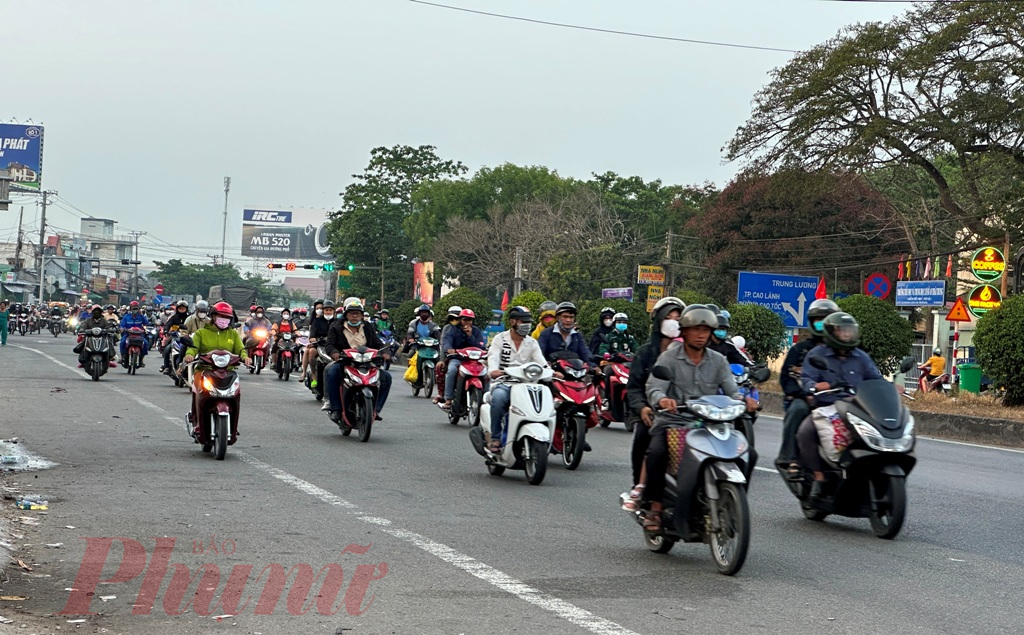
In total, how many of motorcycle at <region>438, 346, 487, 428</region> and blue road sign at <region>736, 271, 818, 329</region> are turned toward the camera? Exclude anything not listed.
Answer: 2

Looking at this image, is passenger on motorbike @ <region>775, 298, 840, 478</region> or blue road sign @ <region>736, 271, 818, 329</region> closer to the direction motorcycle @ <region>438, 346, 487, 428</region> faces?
the passenger on motorbike

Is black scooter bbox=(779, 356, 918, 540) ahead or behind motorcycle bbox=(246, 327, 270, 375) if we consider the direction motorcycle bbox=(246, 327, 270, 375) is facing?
ahead

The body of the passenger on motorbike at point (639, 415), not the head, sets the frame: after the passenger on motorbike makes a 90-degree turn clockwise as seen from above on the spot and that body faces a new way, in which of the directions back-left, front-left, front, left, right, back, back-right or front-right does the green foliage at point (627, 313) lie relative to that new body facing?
back-right

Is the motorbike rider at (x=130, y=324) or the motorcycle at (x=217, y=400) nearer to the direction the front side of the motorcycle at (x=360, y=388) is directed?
the motorcycle

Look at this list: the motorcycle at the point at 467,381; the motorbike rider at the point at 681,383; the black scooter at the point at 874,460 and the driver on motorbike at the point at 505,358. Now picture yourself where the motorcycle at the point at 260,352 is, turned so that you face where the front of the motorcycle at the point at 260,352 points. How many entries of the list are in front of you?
4
